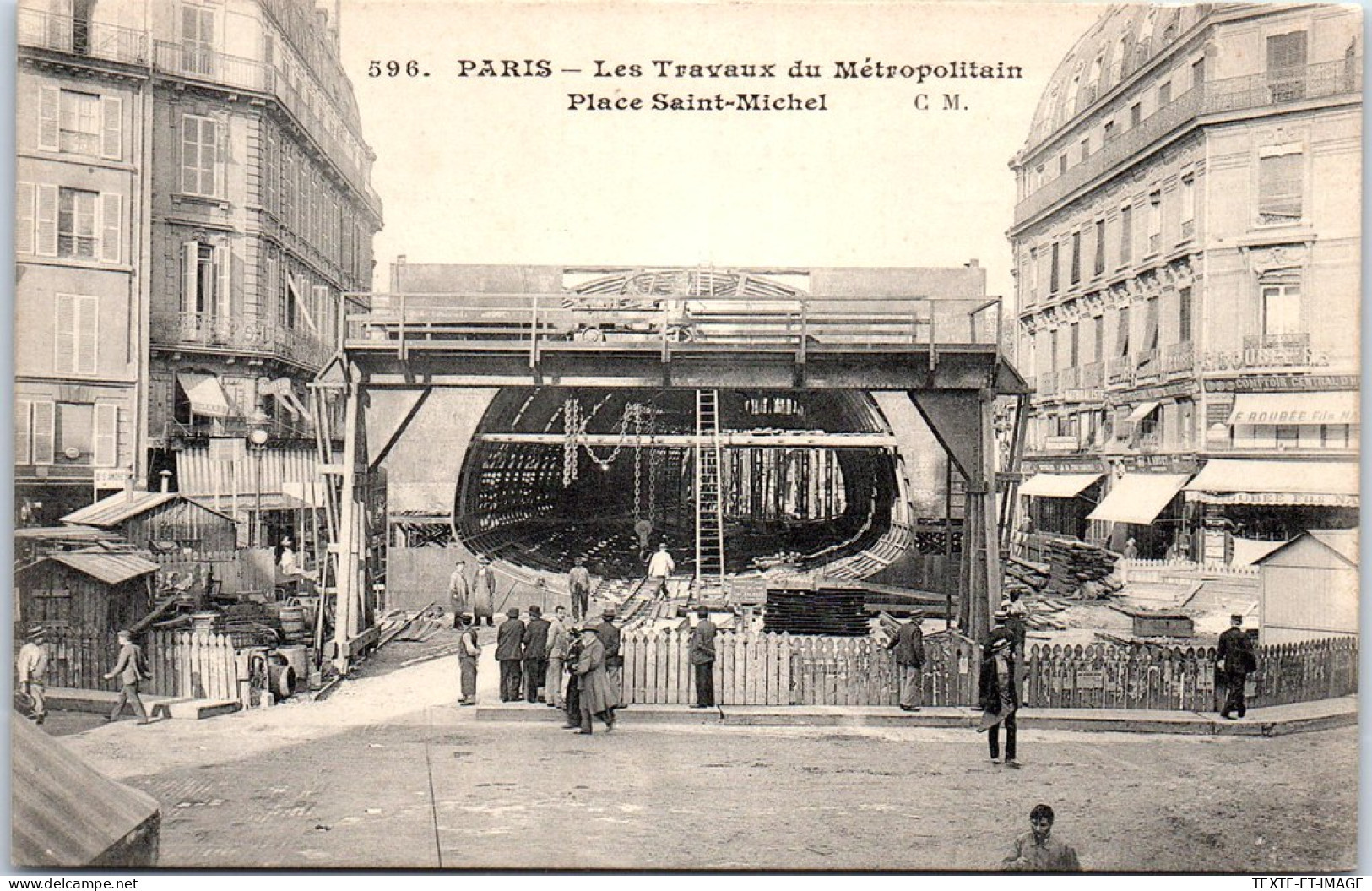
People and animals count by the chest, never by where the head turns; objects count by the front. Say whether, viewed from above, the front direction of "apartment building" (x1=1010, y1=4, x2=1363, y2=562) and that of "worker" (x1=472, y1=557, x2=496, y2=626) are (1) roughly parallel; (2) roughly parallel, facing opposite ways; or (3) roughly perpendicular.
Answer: roughly perpendicular

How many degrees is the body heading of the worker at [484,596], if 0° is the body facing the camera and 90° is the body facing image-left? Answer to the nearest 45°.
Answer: approximately 0°

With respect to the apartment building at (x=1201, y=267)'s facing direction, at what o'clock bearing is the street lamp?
The street lamp is roughly at 1 o'clock from the apartment building.

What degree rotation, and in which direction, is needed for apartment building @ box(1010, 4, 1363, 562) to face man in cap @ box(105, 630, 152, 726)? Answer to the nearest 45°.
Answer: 0° — it already faces them

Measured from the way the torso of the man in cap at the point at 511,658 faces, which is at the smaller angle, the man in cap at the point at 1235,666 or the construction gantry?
the construction gantry

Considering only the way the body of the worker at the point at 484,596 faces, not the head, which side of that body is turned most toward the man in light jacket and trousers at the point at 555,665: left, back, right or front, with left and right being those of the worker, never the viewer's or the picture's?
front

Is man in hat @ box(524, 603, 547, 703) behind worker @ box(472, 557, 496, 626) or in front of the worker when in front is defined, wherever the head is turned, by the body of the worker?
in front

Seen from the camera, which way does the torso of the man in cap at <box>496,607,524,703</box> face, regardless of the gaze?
away from the camera
